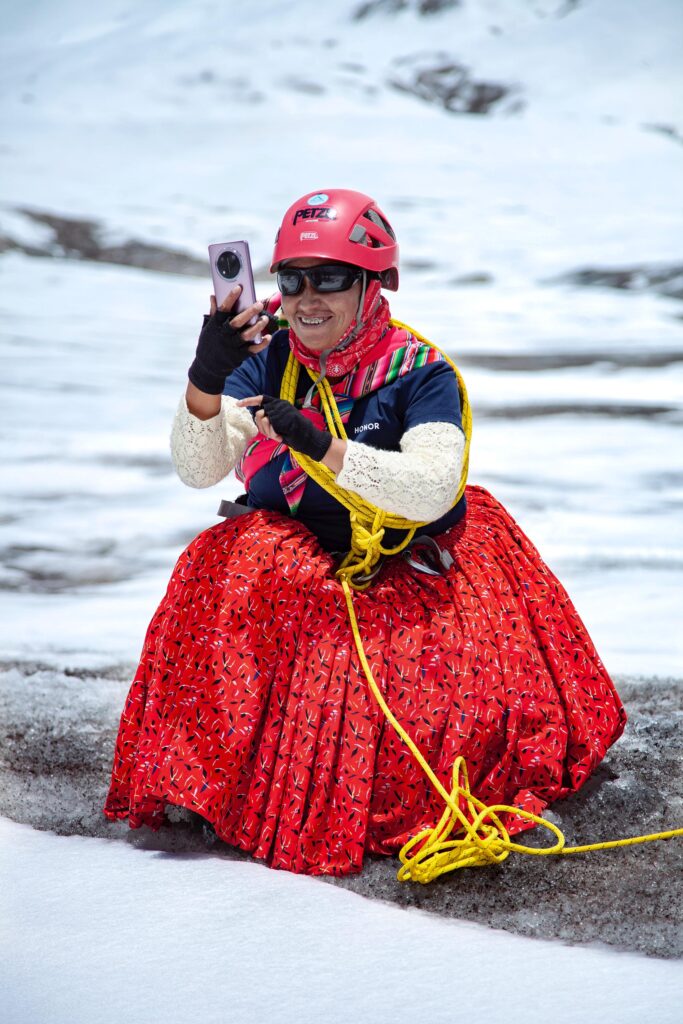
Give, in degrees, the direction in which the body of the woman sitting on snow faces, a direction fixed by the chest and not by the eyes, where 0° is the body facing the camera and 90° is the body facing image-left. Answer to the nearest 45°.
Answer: approximately 45°
